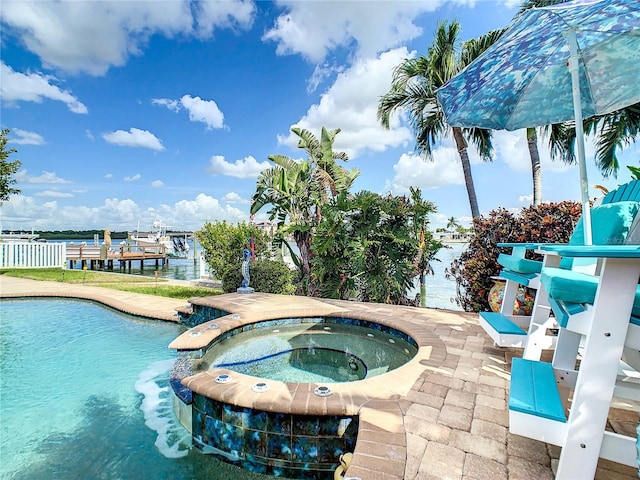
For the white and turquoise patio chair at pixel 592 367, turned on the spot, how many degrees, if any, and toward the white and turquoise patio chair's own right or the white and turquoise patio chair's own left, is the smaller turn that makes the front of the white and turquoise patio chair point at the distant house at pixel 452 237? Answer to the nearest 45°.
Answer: approximately 90° to the white and turquoise patio chair's own right

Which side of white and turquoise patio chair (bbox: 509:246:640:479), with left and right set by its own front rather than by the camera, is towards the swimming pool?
front

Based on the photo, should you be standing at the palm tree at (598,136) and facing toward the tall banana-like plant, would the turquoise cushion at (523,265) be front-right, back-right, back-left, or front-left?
front-left

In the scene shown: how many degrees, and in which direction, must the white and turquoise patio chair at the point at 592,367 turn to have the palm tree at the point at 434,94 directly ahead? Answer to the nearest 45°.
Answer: approximately 45° to its right

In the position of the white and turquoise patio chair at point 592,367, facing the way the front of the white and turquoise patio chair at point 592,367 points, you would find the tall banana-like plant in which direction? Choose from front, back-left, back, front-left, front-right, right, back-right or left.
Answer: front-right

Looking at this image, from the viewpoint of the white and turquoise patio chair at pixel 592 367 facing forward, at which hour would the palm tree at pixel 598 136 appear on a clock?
The palm tree is roughly at 3 o'clock from the white and turquoise patio chair.

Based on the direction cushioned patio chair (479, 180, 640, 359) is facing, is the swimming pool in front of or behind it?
in front

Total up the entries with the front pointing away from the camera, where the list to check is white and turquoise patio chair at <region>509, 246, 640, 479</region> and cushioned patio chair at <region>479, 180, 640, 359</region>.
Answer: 0

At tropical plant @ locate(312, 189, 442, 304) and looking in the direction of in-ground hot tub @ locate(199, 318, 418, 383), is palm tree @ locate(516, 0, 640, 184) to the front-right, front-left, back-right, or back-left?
back-left

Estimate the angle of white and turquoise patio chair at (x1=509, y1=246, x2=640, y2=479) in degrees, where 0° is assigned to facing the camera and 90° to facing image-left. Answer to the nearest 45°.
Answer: approximately 90°

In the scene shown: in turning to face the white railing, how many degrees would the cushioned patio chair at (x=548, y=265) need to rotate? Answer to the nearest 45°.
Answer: approximately 45° to its right

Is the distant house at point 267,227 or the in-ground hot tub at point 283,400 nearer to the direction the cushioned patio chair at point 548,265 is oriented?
the in-ground hot tub

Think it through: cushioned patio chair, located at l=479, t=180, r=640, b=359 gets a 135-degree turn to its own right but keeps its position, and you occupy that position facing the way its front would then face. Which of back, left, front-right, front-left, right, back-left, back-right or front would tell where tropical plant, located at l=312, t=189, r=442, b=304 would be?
front-left

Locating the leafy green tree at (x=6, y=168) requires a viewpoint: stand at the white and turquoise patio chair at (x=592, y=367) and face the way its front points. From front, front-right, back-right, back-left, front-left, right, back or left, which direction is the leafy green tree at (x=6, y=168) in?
front
